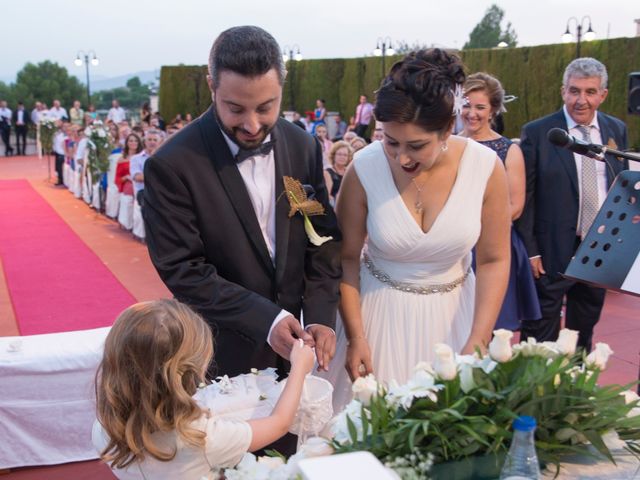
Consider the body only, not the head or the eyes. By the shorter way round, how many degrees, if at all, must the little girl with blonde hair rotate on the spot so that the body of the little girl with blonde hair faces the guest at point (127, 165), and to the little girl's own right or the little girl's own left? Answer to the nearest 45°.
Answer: approximately 45° to the little girl's own left

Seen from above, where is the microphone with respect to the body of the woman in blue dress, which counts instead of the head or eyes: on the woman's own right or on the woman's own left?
on the woman's own left

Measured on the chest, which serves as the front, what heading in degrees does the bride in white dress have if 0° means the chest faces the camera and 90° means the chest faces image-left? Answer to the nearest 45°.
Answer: approximately 0°

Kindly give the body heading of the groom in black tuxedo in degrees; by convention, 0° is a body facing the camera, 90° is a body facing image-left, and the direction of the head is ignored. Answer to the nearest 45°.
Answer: approximately 315°

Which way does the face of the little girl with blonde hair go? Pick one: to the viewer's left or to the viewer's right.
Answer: to the viewer's right

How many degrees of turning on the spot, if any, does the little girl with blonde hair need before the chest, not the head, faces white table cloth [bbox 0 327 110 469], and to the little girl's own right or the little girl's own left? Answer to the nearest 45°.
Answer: approximately 45° to the little girl's own left

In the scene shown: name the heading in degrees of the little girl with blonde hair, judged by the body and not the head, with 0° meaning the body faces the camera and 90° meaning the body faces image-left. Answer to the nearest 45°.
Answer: approximately 225°

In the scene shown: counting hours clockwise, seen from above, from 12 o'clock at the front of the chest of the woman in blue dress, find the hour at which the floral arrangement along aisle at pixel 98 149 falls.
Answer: The floral arrangement along aisle is roughly at 3 o'clock from the woman in blue dress.

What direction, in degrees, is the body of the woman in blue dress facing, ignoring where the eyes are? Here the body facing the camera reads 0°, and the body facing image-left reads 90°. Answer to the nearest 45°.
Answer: approximately 45°

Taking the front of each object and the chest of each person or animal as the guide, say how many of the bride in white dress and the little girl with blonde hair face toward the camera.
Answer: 1

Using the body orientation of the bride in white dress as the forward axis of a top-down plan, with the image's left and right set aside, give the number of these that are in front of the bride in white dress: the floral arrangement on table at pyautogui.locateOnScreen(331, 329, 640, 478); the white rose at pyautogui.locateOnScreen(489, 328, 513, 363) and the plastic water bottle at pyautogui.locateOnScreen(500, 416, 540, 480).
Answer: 3

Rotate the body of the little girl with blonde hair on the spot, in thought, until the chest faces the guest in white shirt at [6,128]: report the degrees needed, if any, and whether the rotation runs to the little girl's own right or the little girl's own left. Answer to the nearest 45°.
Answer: approximately 45° to the little girl's own left

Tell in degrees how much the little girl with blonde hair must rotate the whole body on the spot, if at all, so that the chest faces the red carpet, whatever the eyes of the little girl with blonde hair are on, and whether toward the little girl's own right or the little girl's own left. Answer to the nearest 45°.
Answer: approximately 45° to the little girl's own left

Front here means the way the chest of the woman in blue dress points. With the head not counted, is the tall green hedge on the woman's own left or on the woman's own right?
on the woman's own right
